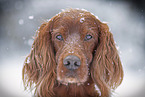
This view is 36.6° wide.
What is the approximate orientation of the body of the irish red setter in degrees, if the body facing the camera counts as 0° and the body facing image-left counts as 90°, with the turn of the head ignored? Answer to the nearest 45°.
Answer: approximately 0°
